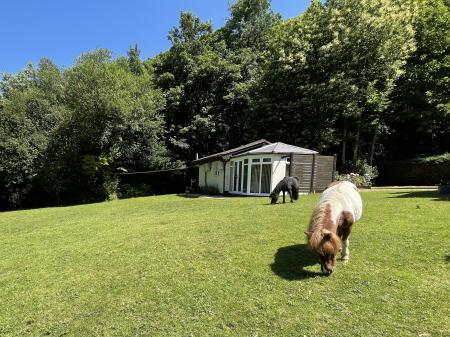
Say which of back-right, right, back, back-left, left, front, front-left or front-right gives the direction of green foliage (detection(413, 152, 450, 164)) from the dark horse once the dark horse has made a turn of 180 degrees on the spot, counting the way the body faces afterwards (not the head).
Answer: front-left

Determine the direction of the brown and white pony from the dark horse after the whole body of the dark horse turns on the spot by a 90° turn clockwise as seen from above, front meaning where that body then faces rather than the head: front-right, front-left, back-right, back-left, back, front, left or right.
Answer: back

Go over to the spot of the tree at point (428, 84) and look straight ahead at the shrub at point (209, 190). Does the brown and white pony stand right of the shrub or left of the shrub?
left

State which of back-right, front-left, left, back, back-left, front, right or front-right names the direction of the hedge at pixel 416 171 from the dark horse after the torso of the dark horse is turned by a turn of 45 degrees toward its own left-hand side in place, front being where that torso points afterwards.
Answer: back

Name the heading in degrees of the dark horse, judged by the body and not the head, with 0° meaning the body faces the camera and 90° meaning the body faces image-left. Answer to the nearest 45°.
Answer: approximately 90°

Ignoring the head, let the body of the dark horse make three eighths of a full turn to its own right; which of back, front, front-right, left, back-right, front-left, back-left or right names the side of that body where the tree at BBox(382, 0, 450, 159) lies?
front

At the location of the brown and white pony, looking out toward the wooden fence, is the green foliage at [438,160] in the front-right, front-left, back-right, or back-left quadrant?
front-right

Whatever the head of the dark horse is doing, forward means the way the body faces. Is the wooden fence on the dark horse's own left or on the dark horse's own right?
on the dark horse's own right

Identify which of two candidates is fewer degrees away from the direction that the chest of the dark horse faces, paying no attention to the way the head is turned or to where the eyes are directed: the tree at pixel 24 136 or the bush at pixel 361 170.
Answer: the tree

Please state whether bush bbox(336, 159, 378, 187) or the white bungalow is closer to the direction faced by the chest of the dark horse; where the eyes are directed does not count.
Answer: the white bungalow

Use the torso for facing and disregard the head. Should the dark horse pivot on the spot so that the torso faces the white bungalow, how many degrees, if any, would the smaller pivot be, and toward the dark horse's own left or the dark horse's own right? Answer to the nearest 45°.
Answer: approximately 90° to the dark horse's own right
